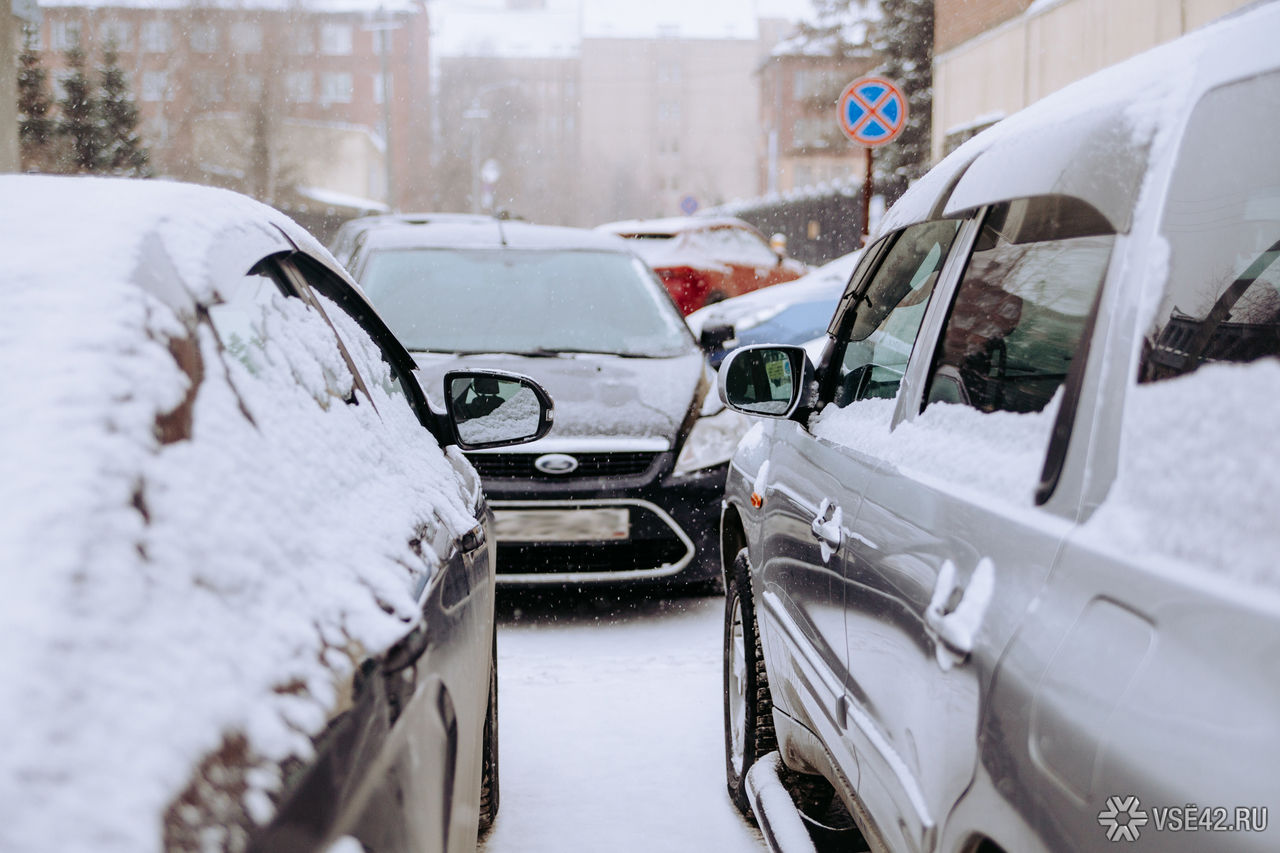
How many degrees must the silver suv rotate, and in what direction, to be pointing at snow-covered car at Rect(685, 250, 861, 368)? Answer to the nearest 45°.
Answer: approximately 45° to its right

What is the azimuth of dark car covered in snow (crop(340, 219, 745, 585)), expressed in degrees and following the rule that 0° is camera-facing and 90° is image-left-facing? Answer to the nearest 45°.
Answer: approximately 0°

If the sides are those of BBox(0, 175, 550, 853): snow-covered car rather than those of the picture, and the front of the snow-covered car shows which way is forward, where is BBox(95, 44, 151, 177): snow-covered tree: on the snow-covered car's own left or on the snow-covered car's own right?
on the snow-covered car's own left

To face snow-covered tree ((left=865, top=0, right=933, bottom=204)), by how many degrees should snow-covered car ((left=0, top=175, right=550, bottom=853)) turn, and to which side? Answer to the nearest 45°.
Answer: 0° — it already faces it

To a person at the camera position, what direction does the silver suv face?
facing away from the viewer and to the left of the viewer

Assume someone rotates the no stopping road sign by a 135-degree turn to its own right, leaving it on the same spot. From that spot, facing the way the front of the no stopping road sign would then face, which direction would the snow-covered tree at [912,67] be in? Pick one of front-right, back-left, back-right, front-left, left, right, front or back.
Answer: front-right

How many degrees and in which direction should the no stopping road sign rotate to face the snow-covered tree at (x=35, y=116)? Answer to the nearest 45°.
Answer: approximately 135° to its right

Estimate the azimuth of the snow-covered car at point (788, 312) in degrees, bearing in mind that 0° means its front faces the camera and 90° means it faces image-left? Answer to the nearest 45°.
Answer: approximately 45°

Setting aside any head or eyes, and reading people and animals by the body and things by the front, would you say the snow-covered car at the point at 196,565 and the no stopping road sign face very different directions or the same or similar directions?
very different directions

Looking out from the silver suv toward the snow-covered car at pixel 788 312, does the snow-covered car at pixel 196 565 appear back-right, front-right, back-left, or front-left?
back-left

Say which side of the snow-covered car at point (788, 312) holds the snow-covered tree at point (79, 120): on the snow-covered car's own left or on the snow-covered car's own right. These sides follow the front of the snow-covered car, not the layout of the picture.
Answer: on the snow-covered car's own right

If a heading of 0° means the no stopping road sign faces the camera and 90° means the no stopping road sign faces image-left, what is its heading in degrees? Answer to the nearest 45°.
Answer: approximately 0°
